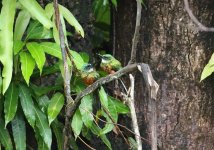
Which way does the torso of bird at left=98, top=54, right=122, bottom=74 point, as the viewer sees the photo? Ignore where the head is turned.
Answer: to the viewer's left
